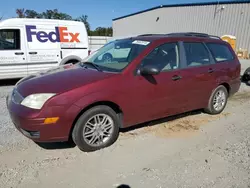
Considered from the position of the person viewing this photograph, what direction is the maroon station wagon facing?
facing the viewer and to the left of the viewer

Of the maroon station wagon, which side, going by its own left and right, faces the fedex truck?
right
